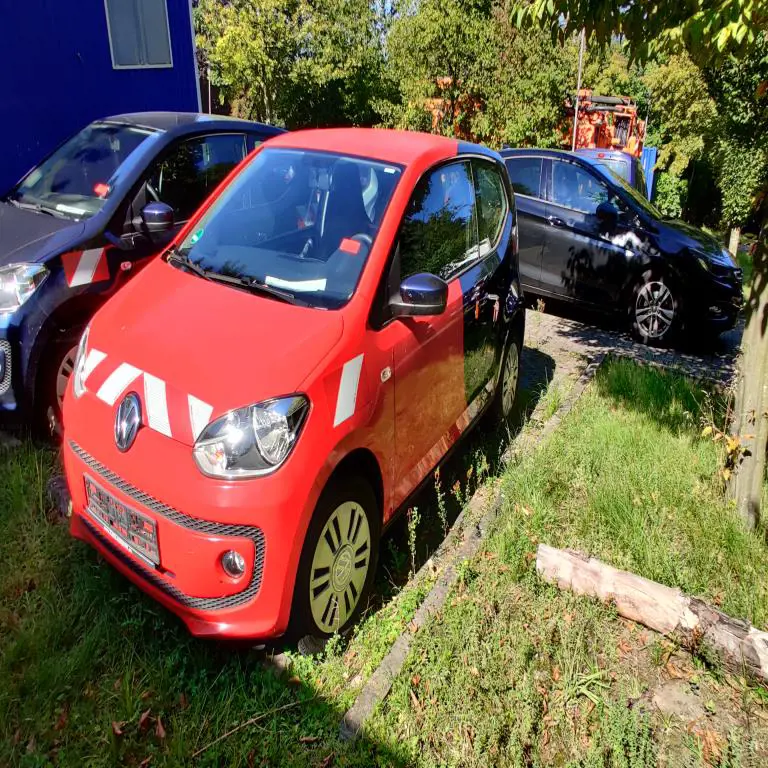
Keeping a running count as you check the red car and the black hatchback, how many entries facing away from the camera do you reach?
0

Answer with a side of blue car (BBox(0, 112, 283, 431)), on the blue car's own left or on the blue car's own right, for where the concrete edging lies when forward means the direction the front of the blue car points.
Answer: on the blue car's own left

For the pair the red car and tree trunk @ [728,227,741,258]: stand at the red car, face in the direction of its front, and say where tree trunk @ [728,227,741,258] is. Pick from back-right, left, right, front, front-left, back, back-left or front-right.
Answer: back

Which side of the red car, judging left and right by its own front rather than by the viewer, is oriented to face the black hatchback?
back

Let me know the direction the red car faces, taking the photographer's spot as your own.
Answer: facing the viewer and to the left of the viewer

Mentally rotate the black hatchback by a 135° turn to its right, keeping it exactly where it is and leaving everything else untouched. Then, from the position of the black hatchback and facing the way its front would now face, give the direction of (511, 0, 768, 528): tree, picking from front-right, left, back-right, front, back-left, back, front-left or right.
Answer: left

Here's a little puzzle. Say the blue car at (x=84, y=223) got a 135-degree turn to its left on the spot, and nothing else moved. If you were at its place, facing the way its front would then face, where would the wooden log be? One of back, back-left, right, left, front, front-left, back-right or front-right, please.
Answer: front-right

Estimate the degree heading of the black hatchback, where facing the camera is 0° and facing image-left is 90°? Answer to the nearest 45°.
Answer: approximately 315°

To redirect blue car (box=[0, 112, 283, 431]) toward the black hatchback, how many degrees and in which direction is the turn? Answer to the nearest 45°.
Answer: approximately 135° to its left

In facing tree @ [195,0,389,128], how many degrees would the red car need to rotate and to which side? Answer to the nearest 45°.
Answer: approximately 135° to its right
